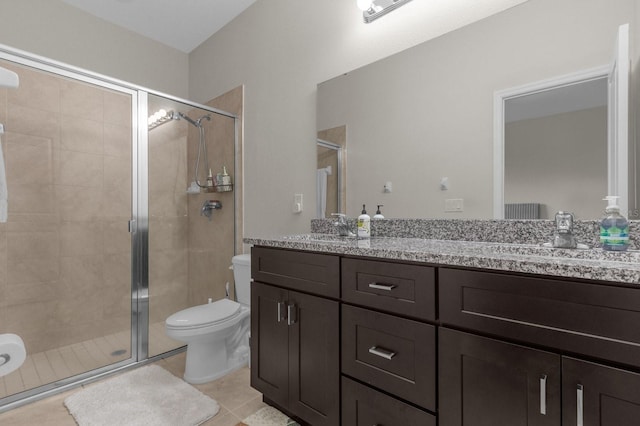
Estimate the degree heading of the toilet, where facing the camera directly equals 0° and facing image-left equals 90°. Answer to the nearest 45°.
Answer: approximately 45°

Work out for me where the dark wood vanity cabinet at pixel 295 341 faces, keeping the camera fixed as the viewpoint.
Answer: facing the viewer and to the left of the viewer

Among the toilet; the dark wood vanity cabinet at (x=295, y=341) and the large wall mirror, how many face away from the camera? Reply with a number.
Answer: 0

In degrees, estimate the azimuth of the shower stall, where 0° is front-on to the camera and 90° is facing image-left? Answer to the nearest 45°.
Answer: approximately 315°

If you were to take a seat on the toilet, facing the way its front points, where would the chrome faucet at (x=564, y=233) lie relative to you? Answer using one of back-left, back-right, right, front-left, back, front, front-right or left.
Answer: left

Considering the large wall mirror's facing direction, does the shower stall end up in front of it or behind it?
in front

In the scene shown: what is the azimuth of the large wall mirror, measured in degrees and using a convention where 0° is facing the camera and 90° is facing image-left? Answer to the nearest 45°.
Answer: approximately 45°

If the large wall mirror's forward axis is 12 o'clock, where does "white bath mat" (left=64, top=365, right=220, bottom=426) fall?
The white bath mat is roughly at 1 o'clock from the large wall mirror.

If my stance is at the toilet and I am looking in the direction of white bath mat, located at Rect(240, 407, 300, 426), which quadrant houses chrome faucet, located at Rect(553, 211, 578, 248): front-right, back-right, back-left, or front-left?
front-left

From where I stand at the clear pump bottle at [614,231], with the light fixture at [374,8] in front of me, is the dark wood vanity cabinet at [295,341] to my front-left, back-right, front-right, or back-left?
front-left

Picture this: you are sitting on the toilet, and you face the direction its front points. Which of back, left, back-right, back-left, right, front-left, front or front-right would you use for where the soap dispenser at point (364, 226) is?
left

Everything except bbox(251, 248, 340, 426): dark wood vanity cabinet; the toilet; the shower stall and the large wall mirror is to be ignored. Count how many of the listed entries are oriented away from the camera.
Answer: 0

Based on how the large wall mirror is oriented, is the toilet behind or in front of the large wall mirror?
in front

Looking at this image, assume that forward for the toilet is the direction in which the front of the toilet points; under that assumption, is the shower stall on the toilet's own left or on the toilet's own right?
on the toilet's own right

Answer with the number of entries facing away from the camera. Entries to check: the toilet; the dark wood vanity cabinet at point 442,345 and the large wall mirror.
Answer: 0

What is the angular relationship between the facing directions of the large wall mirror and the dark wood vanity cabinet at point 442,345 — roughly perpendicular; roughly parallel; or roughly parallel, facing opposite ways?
roughly parallel

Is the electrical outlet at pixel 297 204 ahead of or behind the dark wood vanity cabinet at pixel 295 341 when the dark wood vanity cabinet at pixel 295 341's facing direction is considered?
behind
